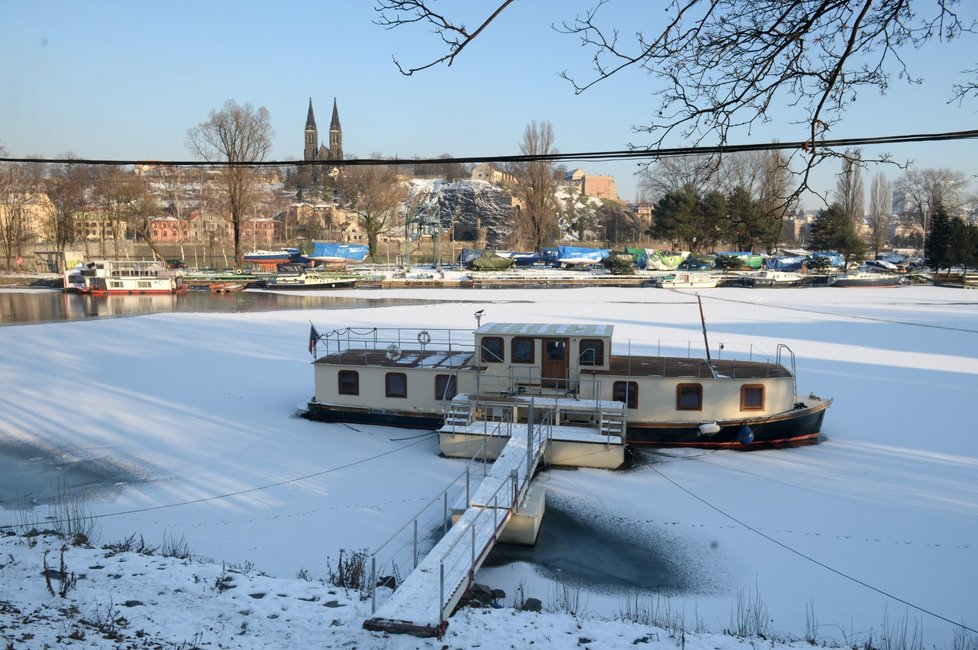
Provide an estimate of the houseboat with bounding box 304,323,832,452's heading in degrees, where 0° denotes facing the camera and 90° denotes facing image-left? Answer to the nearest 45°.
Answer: approximately 270°
